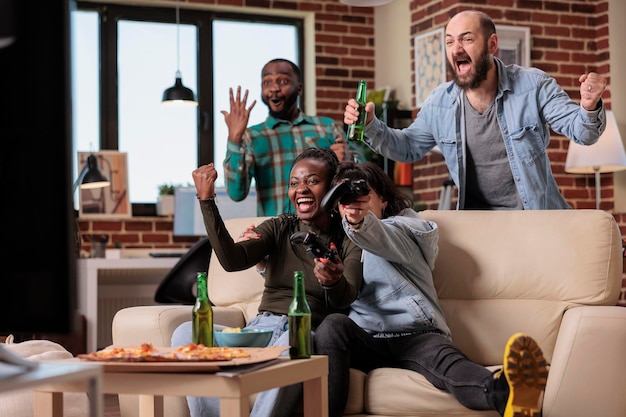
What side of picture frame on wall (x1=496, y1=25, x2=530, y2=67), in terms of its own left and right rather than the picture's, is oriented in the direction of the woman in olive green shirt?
front

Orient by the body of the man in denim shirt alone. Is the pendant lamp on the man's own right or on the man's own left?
on the man's own right

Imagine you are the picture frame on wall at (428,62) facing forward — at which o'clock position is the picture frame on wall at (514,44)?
the picture frame on wall at (514,44) is roughly at 8 o'clock from the picture frame on wall at (428,62).

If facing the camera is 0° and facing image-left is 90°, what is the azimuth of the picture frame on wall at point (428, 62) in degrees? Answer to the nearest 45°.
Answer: approximately 45°

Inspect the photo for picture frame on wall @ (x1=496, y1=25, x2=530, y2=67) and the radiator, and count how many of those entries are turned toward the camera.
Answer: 2

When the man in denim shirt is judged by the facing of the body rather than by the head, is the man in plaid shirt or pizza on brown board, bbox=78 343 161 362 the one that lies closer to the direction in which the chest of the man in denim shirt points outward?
the pizza on brown board

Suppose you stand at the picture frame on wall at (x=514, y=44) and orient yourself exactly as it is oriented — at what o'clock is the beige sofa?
The beige sofa is roughly at 12 o'clock from the picture frame on wall.

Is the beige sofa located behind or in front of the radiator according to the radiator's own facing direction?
in front

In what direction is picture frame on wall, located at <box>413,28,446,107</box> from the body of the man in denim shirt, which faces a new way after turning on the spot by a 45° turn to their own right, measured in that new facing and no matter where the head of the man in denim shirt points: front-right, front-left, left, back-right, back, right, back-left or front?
right

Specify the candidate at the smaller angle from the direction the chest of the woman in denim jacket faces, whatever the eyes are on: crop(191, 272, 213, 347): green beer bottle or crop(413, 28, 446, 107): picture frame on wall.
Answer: the green beer bottle

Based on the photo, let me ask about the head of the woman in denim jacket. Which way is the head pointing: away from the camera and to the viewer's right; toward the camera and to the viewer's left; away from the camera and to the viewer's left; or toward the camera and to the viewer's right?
toward the camera and to the viewer's left
